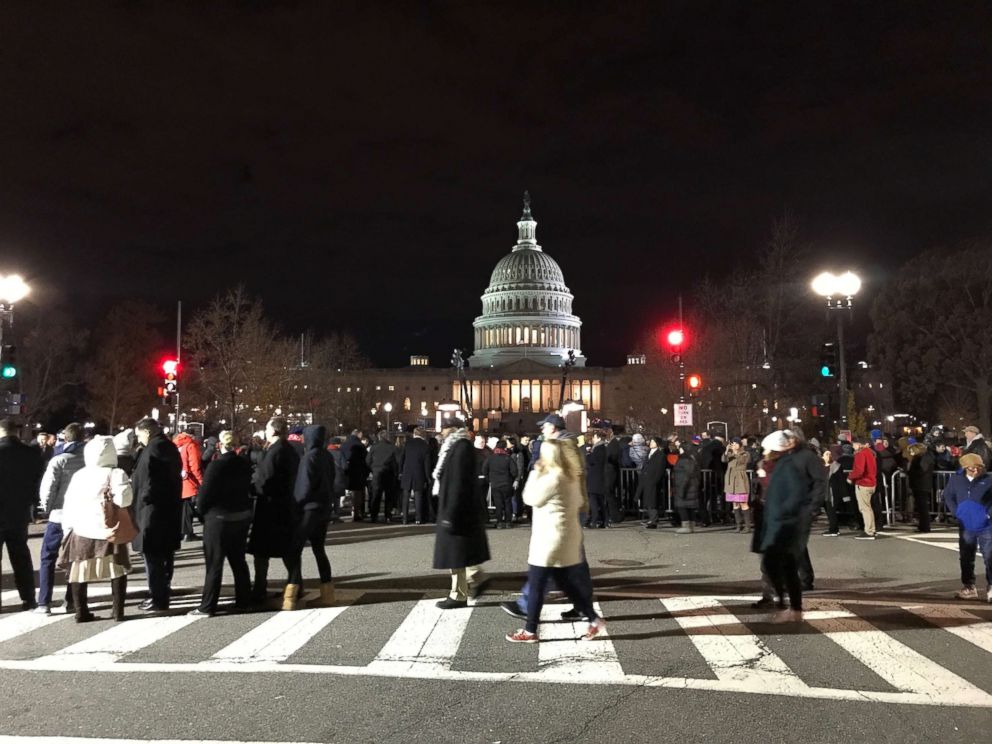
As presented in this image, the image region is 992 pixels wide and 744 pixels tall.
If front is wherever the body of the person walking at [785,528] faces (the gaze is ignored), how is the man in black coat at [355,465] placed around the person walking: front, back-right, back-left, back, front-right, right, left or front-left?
front-right

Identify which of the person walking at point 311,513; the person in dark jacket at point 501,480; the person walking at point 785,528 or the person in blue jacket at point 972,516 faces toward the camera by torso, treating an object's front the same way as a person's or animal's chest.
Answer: the person in blue jacket at point 972,516

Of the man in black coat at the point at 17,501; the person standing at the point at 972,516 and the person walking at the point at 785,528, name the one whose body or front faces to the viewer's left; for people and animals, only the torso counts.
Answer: the person walking at the point at 785,528

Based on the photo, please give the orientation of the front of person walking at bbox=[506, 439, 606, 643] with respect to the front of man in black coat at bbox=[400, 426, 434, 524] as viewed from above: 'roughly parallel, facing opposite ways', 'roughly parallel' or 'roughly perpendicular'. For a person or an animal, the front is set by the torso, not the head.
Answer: roughly perpendicular

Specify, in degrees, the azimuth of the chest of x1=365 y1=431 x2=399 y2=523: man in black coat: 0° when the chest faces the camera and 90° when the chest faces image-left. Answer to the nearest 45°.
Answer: approximately 180°

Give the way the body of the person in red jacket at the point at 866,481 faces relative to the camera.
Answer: to the viewer's left

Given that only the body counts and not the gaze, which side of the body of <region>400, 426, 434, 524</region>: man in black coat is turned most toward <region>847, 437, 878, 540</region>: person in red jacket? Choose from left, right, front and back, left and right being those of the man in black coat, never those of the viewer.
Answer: right

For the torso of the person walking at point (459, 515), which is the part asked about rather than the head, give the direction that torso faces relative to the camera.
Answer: to the viewer's left

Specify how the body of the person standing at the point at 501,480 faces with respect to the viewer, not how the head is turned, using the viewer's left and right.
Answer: facing away from the viewer

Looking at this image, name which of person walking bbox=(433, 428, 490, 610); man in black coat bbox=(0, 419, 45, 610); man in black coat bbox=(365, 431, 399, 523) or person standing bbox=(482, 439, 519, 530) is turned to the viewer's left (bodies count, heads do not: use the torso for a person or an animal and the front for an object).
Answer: person walking bbox=(433, 428, 490, 610)

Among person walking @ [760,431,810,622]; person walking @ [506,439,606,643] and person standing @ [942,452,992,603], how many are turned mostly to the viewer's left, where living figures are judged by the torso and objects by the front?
2
